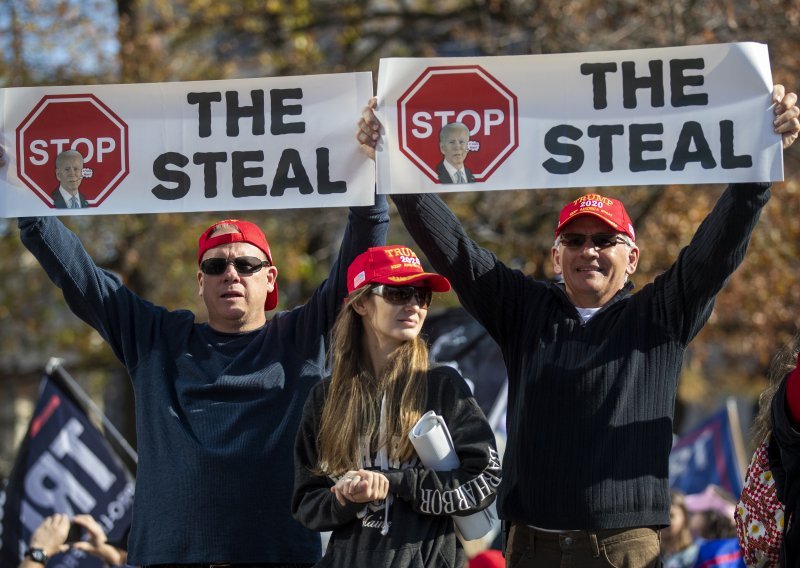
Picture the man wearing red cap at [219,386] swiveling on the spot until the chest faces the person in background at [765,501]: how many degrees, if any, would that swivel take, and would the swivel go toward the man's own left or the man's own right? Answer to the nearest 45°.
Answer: approximately 45° to the man's own left

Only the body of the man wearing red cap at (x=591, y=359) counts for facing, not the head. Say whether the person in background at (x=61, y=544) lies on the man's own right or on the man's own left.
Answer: on the man's own right

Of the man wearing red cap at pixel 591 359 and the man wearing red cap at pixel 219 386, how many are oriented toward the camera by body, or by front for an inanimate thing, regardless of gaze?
2

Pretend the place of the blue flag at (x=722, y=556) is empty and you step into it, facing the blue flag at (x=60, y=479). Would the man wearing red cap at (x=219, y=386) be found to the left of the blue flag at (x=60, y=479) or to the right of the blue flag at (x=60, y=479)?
left

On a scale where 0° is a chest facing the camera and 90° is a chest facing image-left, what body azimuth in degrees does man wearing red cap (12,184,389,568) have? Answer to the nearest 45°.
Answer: approximately 0°

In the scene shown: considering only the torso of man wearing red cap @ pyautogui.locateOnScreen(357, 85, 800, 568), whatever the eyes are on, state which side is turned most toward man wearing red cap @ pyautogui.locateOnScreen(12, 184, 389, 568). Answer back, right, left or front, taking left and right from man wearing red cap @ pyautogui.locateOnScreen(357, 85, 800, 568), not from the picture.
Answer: right

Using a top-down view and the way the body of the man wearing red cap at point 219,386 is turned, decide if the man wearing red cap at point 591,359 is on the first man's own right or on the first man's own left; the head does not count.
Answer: on the first man's own left

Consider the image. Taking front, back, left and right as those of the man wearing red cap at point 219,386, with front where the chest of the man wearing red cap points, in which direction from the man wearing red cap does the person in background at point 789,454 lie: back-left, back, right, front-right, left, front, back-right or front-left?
front-left
